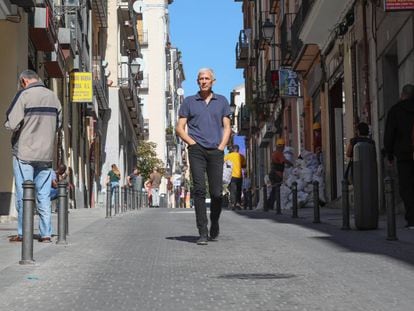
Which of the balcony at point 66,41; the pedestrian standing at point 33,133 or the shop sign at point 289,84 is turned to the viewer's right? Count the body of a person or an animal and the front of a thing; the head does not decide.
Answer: the balcony

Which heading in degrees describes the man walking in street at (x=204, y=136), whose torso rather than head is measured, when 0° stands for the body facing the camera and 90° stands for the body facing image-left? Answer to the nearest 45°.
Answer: approximately 0°

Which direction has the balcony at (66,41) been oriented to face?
to the viewer's right

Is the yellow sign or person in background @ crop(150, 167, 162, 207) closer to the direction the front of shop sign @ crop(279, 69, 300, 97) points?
the yellow sign

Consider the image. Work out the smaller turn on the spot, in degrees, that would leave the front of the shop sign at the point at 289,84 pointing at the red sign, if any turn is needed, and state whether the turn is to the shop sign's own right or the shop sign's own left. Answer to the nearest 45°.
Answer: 0° — it already faces it

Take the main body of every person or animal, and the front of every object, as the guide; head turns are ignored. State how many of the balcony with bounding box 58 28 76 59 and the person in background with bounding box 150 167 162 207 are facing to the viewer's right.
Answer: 1

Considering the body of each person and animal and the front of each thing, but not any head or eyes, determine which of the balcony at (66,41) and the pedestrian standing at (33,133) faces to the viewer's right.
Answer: the balcony
